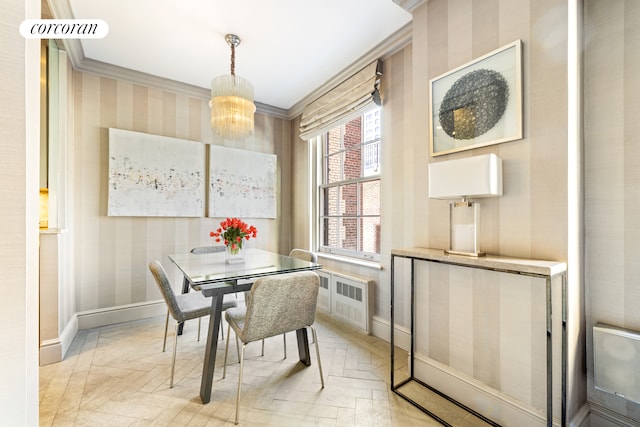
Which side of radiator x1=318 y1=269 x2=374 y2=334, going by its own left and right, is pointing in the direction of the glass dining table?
front

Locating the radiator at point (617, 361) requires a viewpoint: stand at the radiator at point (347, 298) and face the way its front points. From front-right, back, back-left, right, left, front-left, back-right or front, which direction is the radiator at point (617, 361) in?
left

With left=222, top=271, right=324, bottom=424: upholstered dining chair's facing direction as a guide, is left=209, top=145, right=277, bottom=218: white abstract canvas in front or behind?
in front

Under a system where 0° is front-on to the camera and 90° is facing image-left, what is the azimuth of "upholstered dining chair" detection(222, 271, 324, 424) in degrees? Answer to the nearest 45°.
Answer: approximately 135°

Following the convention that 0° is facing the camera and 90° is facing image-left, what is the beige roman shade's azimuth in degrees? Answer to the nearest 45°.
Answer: approximately 45°

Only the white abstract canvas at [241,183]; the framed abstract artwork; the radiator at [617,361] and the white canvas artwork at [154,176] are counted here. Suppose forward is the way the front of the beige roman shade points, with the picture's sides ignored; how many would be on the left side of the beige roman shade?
2

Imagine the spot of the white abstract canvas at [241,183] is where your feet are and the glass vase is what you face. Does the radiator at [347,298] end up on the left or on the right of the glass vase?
left

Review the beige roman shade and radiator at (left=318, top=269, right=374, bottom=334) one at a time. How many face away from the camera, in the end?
0

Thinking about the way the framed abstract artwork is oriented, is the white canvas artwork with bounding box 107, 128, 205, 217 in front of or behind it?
in front

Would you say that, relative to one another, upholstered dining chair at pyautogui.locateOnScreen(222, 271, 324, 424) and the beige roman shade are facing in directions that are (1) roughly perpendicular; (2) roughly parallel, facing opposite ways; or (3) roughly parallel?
roughly perpendicular
